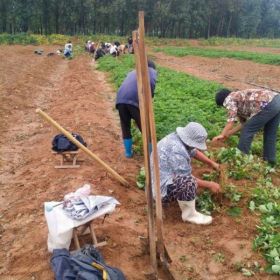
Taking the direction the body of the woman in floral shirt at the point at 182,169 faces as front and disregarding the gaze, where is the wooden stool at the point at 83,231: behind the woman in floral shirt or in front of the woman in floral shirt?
behind

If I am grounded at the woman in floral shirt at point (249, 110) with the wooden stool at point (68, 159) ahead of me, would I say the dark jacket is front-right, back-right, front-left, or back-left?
front-left

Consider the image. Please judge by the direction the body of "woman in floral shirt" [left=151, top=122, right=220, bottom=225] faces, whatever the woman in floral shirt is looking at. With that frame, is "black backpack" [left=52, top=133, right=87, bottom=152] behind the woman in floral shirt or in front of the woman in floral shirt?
behind

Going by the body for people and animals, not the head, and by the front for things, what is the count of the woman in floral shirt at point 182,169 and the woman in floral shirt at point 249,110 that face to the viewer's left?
1

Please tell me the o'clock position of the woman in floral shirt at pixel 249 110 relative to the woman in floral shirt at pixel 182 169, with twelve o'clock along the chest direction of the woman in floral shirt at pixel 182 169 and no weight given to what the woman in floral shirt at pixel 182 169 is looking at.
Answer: the woman in floral shirt at pixel 249 110 is roughly at 10 o'clock from the woman in floral shirt at pixel 182 169.

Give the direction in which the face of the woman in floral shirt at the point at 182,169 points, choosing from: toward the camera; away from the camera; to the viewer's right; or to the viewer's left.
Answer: to the viewer's right

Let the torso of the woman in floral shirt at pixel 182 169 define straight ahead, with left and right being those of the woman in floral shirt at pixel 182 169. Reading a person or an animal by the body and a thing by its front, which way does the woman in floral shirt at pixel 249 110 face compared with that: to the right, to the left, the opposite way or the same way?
the opposite way

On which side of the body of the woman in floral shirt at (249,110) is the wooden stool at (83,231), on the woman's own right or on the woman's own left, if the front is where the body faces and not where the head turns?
on the woman's own left

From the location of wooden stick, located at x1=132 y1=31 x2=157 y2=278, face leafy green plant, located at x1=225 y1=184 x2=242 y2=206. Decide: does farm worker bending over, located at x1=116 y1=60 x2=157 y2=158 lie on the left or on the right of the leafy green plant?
left

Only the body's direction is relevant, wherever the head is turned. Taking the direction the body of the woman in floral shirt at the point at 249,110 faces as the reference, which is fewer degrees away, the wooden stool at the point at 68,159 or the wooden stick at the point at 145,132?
the wooden stool

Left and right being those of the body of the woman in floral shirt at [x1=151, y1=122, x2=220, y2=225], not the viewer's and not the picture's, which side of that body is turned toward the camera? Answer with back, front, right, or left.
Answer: right

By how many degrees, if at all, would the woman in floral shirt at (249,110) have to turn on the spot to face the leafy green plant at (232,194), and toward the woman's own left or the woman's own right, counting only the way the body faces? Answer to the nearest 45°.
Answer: approximately 90° to the woman's own left

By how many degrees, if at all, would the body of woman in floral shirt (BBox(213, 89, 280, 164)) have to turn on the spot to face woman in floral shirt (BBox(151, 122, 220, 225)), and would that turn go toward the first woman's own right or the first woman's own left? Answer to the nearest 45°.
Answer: approximately 90° to the first woman's own left

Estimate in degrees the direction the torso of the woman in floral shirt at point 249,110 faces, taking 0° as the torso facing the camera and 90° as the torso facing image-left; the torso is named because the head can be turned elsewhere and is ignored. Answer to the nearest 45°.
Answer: approximately 90°
